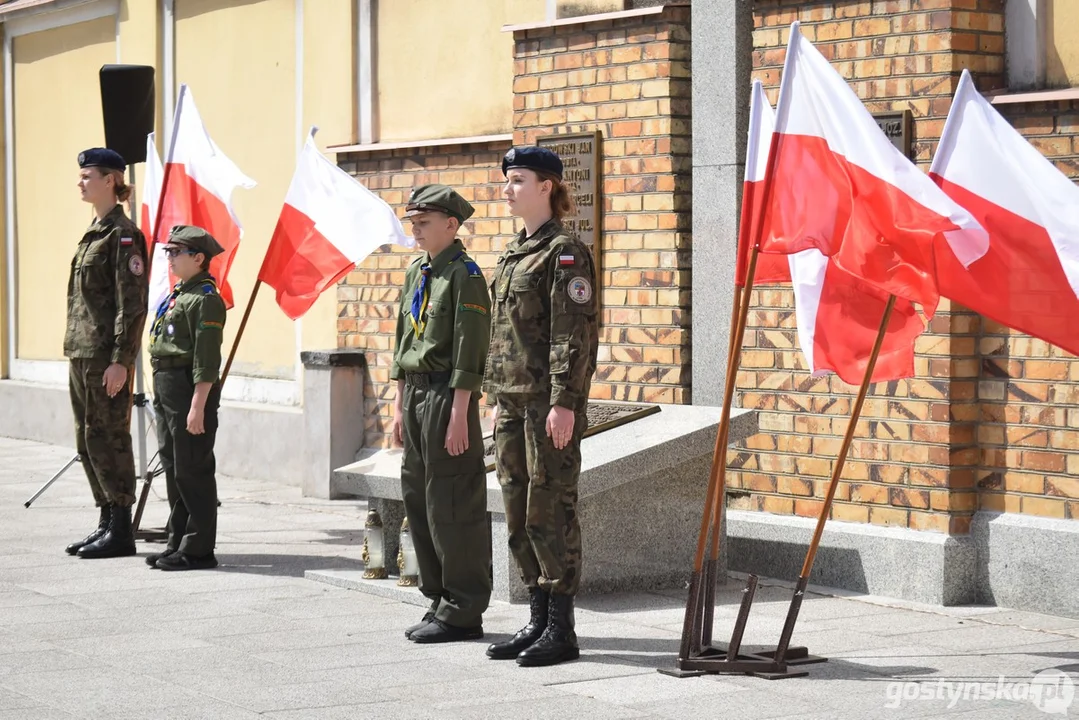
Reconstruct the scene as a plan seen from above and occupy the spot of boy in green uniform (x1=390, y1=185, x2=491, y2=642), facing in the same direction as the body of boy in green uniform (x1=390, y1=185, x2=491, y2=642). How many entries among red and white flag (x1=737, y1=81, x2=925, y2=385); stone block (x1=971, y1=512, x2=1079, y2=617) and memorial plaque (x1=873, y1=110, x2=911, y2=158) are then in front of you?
0

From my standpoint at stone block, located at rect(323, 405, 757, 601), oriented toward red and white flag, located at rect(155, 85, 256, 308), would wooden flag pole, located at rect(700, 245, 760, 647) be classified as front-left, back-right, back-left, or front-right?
back-left

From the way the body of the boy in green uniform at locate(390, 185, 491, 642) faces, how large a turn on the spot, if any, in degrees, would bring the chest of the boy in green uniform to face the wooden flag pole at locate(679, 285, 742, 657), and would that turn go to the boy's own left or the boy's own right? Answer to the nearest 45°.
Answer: approximately 90° to the boy's own left

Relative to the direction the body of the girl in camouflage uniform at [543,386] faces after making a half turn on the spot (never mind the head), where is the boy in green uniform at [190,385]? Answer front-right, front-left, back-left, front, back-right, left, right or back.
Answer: left

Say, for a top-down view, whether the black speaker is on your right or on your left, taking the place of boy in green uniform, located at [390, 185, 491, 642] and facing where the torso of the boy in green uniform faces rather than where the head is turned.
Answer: on your right

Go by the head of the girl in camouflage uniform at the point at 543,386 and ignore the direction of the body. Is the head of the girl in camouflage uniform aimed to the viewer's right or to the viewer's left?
to the viewer's left

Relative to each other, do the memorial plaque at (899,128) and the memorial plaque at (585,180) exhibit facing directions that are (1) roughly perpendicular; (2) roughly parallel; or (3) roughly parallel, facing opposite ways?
roughly parallel

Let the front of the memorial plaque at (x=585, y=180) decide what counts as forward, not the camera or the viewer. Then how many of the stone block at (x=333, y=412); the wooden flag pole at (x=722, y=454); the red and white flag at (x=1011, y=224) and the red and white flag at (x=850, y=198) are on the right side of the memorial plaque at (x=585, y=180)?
1

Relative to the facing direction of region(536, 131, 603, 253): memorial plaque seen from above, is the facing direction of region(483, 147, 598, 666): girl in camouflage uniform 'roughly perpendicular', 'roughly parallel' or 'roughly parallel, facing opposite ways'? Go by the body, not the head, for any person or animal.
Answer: roughly parallel

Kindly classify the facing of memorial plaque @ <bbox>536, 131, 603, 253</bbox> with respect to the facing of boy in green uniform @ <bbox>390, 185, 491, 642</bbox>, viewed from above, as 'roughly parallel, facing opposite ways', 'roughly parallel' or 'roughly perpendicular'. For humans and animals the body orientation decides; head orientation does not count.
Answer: roughly parallel

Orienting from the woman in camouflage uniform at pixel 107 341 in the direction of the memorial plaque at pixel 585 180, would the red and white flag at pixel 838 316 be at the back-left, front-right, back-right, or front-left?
front-right

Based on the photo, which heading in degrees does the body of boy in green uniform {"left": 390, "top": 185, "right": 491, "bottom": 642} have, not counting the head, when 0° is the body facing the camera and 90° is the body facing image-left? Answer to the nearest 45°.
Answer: approximately 45°
